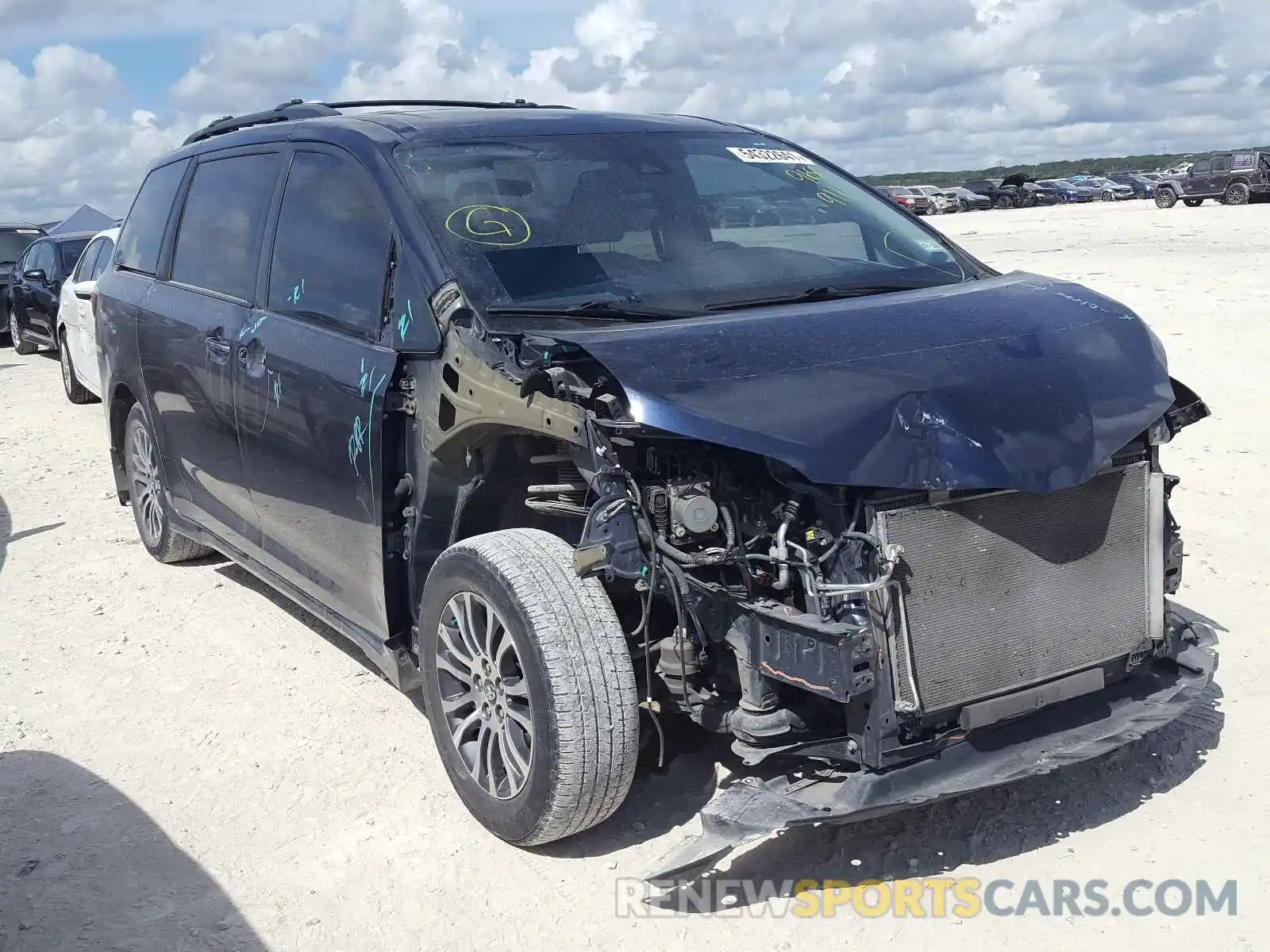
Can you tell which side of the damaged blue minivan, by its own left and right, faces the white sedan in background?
back

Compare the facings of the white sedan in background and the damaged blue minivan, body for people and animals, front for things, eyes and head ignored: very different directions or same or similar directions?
very different directions

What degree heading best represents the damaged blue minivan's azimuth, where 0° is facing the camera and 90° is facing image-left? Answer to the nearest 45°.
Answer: approximately 315°

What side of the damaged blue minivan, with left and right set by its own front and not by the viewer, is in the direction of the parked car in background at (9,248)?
back
